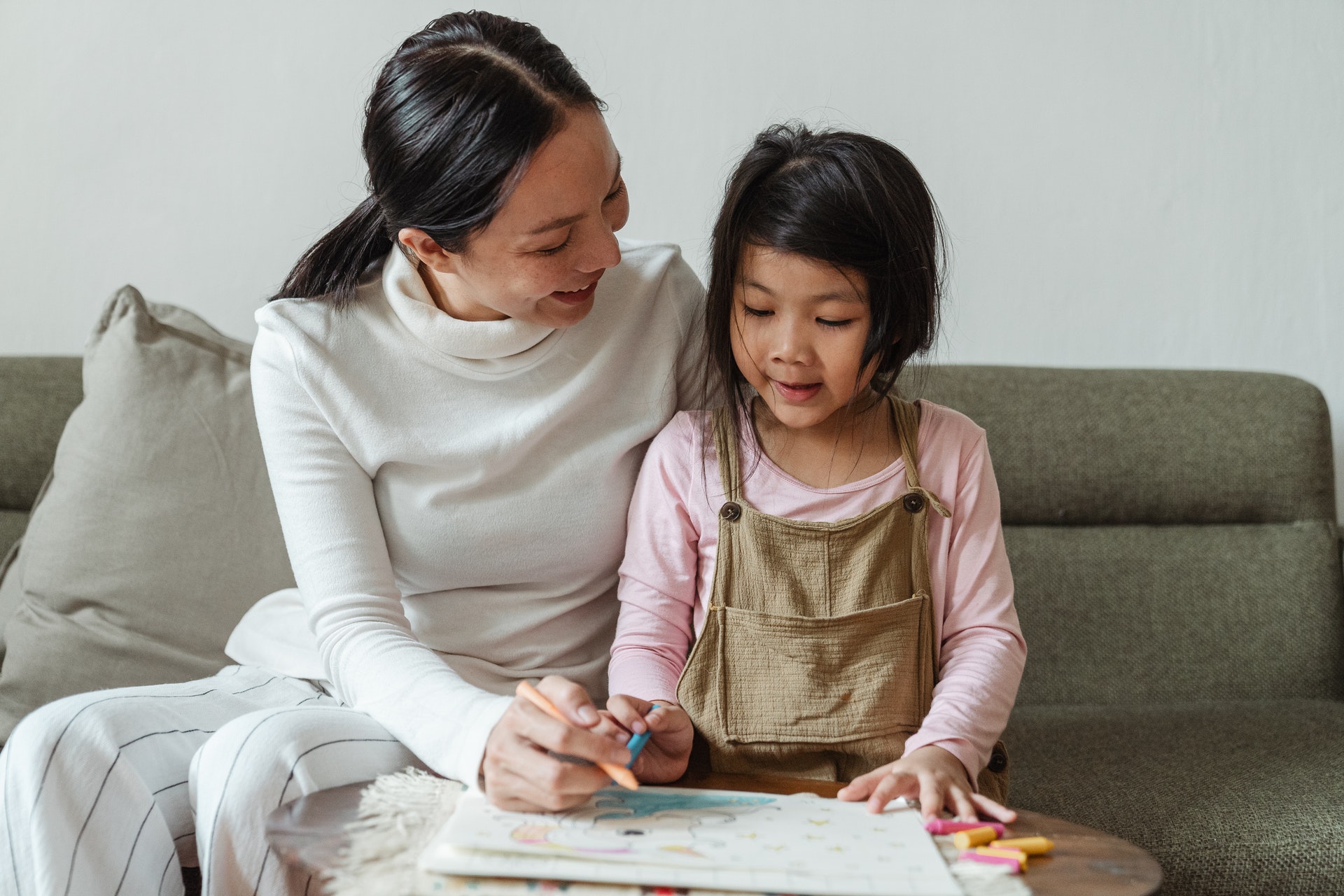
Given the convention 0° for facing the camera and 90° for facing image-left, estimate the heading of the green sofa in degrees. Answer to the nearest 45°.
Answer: approximately 0°

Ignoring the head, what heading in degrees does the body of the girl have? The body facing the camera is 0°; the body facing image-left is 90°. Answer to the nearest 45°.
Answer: approximately 0°
